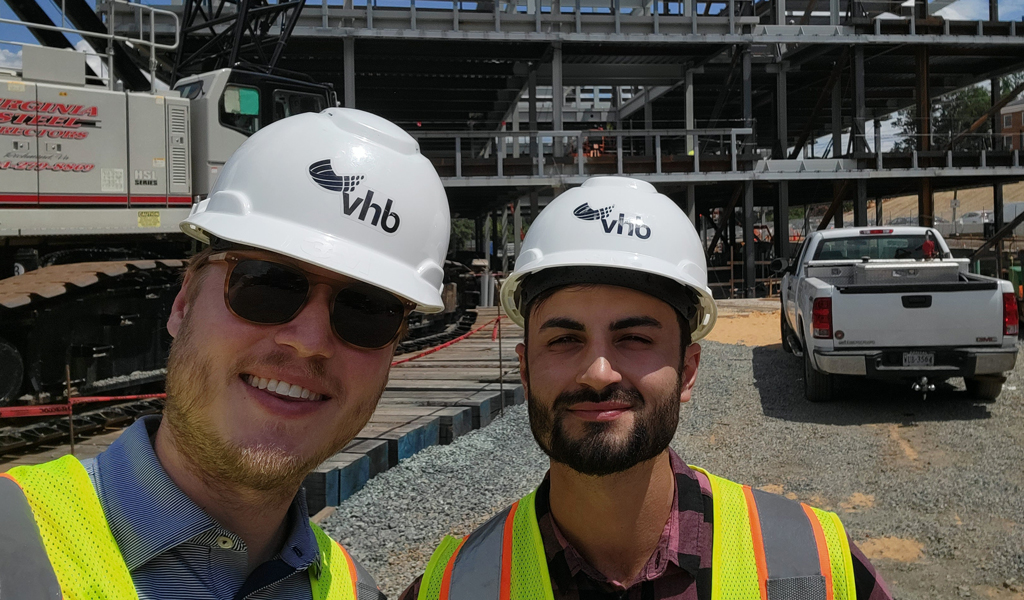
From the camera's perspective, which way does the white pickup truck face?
away from the camera

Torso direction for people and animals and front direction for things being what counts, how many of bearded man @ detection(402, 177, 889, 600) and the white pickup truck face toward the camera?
1

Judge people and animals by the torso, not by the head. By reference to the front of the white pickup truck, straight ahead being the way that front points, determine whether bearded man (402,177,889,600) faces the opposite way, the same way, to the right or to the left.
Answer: the opposite way

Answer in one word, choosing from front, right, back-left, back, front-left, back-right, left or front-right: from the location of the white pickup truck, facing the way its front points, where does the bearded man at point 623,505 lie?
back

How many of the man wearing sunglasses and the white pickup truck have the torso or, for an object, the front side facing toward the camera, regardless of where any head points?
1

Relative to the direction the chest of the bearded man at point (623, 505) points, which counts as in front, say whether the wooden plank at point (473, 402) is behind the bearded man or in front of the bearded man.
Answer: behind

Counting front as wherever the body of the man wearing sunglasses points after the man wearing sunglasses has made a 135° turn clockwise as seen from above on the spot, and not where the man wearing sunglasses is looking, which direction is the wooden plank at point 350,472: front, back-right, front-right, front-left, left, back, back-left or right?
front-right

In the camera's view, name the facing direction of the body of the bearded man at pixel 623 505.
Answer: toward the camera

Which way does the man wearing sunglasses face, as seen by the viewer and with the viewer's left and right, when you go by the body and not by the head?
facing the viewer

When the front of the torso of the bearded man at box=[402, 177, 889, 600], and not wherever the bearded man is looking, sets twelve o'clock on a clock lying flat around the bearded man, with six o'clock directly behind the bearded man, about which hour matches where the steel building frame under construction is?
The steel building frame under construction is roughly at 6 o'clock from the bearded man.
